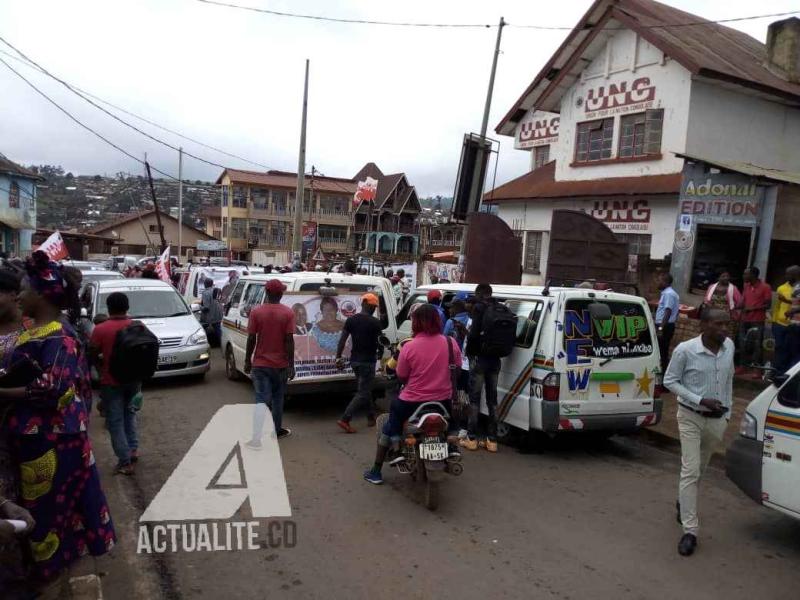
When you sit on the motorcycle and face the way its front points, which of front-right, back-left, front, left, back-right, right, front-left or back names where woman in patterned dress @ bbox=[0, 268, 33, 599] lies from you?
back-left

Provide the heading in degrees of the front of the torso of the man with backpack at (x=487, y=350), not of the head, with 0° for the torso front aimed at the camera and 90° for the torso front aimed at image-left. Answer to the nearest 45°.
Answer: approximately 135°

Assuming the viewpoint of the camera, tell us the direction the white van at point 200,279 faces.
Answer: facing the viewer and to the left of the viewer

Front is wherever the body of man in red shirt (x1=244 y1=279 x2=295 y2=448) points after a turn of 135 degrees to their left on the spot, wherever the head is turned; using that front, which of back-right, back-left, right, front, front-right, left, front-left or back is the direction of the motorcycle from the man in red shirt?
left

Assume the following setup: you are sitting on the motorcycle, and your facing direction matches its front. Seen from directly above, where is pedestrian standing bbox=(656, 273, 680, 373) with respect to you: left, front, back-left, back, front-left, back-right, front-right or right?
front-right

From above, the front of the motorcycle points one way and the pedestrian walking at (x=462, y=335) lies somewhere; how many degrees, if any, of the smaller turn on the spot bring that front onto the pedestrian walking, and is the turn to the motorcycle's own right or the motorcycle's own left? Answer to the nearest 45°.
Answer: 0° — it already faces them

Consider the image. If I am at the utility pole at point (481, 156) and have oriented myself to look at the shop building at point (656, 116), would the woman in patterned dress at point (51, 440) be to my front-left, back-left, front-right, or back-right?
back-right

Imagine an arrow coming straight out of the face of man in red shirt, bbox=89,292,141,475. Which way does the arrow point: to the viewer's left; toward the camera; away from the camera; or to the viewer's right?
away from the camera

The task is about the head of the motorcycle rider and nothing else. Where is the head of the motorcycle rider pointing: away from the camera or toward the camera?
away from the camera

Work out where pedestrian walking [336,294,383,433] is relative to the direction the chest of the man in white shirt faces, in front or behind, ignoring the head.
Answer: behind

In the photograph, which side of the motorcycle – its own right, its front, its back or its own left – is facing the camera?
back

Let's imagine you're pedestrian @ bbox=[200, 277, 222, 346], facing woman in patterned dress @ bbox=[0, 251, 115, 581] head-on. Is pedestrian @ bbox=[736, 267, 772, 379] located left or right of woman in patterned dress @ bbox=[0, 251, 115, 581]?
left

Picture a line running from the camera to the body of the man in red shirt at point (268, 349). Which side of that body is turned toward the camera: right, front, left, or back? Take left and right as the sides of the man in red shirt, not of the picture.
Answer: back

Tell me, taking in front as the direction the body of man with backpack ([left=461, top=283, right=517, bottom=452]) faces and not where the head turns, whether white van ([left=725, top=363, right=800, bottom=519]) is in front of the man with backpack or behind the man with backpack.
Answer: behind

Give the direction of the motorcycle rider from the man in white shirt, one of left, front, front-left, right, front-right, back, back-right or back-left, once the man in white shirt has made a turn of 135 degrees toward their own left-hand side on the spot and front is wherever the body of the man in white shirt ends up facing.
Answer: left

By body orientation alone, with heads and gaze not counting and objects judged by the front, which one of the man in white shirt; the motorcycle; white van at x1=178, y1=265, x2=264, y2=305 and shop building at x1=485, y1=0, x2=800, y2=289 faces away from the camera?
the motorcycle

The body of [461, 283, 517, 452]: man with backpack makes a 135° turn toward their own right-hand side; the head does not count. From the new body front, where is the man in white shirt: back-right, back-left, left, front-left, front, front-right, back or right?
front-right
